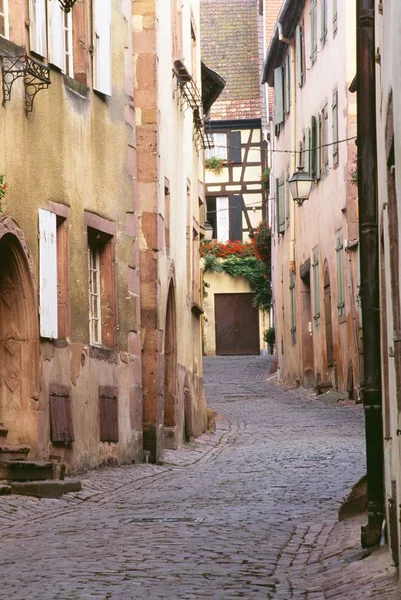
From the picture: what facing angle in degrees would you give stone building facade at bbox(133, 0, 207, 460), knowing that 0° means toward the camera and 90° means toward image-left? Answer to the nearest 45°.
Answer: approximately 270°

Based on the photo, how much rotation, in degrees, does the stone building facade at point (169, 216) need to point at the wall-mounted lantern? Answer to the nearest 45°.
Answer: approximately 45° to its left

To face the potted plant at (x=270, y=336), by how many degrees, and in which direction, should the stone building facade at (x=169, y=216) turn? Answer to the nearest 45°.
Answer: approximately 90° to its left
